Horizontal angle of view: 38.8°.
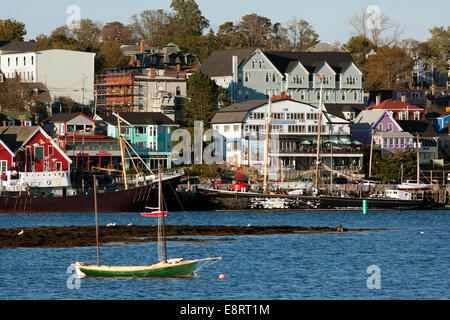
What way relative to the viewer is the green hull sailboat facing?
to the viewer's right
